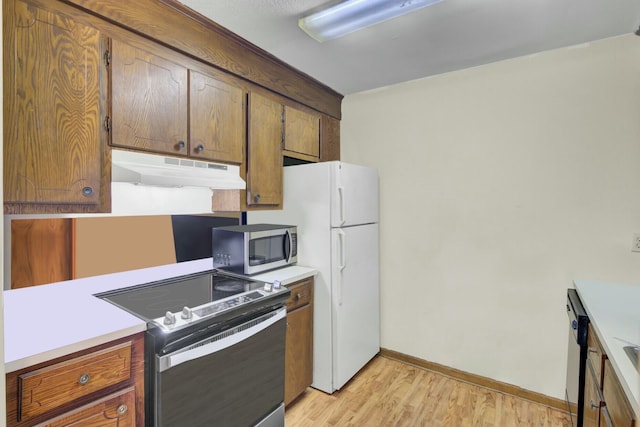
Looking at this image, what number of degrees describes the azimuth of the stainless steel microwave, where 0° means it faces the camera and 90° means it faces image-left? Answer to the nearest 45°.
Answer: approximately 315°

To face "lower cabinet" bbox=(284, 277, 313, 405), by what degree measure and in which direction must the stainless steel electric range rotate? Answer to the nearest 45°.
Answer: approximately 90° to its left

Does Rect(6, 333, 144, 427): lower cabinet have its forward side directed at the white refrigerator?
no

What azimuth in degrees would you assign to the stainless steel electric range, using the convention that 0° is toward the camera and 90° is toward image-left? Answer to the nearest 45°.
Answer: approximately 315°

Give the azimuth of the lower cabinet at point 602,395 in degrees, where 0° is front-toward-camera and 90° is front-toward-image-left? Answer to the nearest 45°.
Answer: approximately 90°

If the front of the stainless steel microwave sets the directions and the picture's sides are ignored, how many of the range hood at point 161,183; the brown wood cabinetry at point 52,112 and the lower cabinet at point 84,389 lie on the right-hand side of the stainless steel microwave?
3

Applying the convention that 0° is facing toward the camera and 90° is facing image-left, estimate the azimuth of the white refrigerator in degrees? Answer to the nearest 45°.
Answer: approximately 315°

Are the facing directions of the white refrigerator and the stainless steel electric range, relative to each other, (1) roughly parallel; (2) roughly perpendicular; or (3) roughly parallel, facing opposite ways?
roughly parallel

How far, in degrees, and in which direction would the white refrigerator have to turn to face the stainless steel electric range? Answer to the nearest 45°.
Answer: approximately 90° to its right

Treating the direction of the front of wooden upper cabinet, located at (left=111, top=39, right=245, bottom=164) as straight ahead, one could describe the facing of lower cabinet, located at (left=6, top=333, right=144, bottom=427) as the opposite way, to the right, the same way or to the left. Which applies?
the same way

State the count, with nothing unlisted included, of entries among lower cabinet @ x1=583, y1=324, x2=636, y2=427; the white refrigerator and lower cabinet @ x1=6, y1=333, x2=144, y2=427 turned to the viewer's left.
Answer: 1
